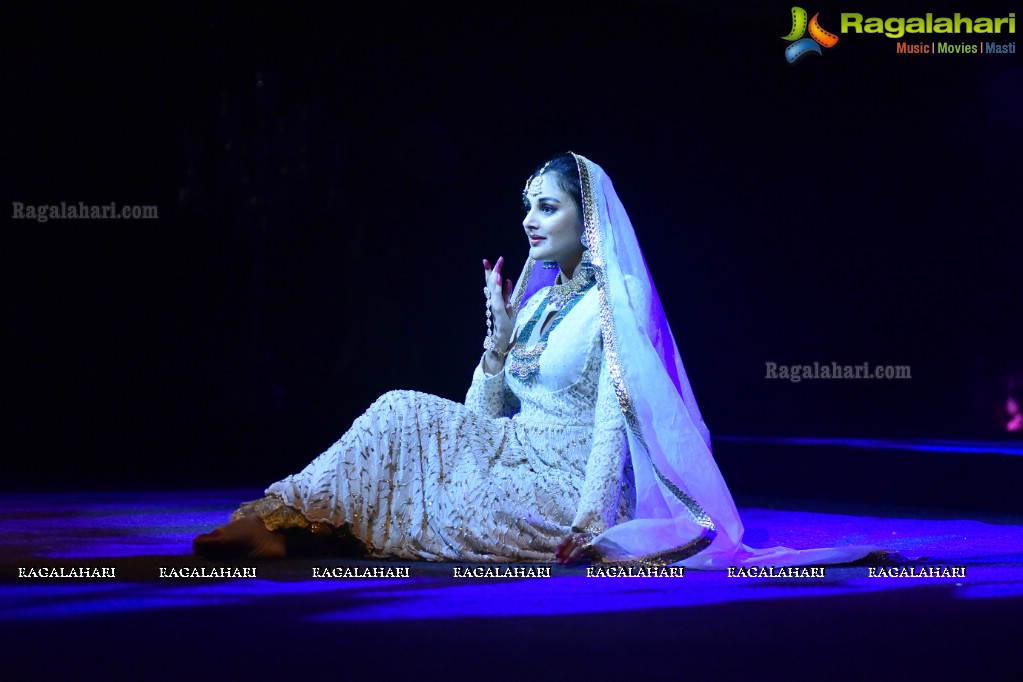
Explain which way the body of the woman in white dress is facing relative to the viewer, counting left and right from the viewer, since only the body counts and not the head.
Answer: facing the viewer and to the left of the viewer
